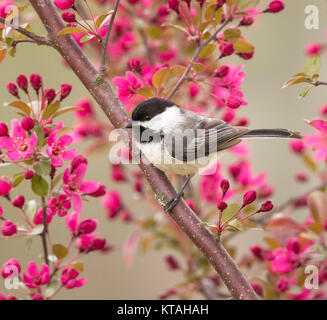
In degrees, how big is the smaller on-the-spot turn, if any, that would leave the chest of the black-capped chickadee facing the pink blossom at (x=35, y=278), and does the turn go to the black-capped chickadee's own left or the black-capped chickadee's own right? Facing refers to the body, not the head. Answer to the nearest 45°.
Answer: approximately 45° to the black-capped chickadee's own left

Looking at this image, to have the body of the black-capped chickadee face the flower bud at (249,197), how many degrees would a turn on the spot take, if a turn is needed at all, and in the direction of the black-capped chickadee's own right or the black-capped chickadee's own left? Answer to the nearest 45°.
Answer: approximately 180°

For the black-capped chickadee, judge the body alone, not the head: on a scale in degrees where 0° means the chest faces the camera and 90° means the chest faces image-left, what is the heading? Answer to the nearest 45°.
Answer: approximately 90°

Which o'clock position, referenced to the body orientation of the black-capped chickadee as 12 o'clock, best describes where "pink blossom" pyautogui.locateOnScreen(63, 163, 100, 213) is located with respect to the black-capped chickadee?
The pink blossom is roughly at 12 o'clock from the black-capped chickadee.
